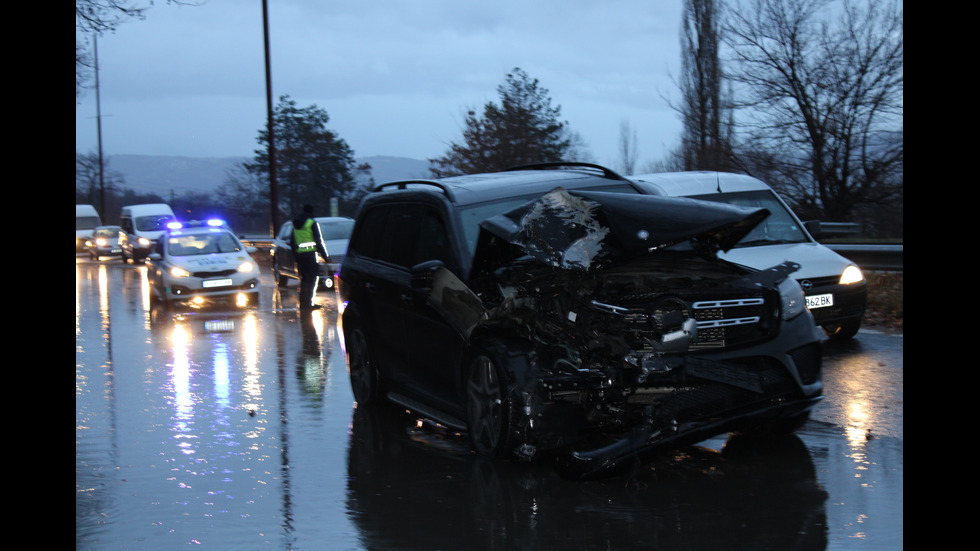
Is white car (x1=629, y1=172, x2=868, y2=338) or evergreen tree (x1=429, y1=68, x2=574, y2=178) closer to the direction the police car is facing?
the white car

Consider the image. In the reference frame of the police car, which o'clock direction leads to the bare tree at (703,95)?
The bare tree is roughly at 8 o'clock from the police car.

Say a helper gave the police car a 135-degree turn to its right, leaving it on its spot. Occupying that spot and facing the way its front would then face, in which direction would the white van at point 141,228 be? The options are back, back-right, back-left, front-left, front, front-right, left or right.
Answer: front-right

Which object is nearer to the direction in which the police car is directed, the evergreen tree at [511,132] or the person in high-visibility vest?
the person in high-visibility vest

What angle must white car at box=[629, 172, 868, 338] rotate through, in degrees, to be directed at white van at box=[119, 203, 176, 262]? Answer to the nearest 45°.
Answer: approximately 180°

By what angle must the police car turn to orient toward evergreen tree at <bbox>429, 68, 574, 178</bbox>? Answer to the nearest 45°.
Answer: approximately 135° to its left

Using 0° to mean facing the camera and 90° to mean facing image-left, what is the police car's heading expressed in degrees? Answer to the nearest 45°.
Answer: approximately 0°

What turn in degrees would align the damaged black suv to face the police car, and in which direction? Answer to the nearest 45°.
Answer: approximately 180°

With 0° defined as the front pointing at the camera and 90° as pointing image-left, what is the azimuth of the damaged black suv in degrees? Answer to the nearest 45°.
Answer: approximately 315°

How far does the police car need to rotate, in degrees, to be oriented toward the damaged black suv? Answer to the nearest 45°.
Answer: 0° — it already faces it
